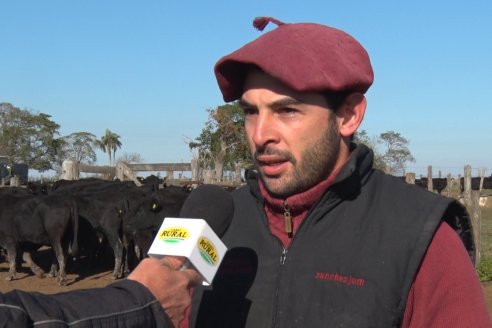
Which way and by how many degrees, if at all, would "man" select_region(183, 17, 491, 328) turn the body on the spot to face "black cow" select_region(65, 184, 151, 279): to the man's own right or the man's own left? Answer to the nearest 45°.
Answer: approximately 90° to the man's own right

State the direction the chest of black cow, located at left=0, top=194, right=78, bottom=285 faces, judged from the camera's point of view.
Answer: to the viewer's left

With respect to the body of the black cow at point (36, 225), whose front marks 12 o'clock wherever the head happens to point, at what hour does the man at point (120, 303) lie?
The man is roughly at 9 o'clock from the black cow.

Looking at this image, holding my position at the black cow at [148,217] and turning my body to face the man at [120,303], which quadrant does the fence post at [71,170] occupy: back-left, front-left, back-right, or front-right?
back-right
